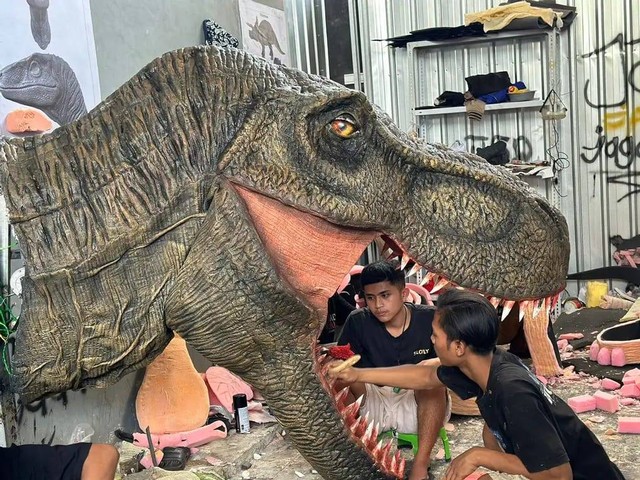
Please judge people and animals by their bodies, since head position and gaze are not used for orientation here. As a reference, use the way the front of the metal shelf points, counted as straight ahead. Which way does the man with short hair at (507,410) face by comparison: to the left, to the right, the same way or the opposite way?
to the right

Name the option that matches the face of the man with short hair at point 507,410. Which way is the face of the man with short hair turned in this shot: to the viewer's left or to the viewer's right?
to the viewer's left

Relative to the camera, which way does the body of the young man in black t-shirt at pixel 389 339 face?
toward the camera

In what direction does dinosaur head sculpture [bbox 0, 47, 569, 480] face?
to the viewer's right

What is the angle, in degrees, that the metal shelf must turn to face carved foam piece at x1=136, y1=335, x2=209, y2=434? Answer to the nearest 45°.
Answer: approximately 45° to its right

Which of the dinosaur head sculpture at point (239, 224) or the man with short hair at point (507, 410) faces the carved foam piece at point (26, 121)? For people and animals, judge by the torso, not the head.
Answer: the man with short hair

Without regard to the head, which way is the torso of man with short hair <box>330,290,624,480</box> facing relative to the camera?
to the viewer's left

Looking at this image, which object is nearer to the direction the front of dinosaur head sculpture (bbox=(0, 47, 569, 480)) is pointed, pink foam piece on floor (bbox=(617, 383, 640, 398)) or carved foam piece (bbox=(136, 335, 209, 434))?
the pink foam piece on floor

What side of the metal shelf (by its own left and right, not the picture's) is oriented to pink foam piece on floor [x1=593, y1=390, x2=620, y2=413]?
front

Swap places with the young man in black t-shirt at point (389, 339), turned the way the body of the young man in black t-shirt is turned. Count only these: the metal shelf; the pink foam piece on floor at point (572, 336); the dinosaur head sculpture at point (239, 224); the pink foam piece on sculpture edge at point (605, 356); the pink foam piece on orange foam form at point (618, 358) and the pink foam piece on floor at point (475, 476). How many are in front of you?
2

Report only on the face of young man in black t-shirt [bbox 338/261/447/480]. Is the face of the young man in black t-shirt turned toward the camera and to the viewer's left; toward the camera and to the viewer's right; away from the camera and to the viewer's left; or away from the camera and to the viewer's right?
toward the camera and to the viewer's left

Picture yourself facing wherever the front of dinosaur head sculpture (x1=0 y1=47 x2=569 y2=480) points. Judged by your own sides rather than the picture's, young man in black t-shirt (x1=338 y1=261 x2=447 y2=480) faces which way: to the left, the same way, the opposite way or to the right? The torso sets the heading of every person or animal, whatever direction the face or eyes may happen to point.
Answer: to the right

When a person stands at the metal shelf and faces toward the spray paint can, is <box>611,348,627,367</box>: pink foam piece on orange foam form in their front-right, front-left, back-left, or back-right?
front-left

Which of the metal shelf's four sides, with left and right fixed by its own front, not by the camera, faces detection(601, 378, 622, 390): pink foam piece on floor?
front
